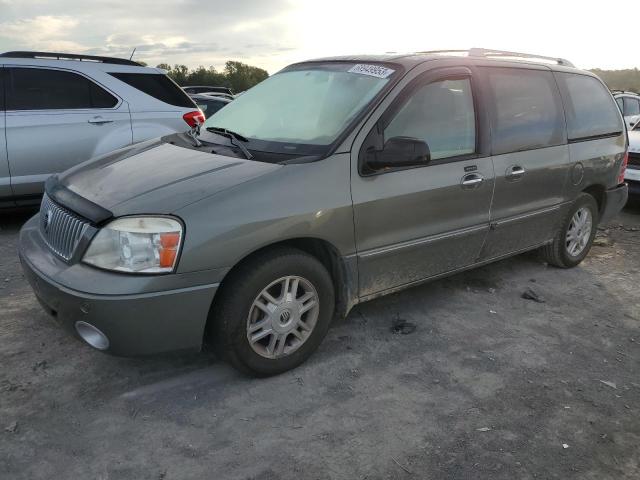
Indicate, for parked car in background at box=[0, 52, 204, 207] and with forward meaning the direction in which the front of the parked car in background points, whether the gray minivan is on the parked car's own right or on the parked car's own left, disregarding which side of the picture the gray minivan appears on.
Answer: on the parked car's own left

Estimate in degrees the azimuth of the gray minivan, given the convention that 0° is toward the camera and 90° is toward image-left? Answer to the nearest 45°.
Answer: approximately 45°

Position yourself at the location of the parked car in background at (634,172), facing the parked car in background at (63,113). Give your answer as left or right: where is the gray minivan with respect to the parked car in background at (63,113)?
left

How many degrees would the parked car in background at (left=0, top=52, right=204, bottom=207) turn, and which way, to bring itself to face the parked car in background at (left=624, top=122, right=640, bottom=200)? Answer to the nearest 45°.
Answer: approximately 180°

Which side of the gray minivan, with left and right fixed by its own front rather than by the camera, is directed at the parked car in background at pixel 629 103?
back

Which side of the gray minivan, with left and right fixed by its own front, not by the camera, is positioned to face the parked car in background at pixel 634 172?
back

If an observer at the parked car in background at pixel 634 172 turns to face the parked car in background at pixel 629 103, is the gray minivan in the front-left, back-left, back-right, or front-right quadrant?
back-left

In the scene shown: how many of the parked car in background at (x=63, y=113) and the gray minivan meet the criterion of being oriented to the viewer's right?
0

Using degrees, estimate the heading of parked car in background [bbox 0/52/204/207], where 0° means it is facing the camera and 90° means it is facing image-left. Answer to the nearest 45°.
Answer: approximately 90°

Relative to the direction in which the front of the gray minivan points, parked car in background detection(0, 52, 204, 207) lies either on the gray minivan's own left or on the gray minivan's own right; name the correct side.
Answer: on the gray minivan's own right
